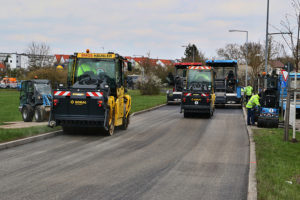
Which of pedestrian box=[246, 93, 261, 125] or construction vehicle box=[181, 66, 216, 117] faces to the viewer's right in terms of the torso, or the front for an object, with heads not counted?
the pedestrian

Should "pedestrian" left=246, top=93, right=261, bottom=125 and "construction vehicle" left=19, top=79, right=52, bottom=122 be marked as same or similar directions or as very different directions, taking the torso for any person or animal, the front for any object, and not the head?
same or similar directions

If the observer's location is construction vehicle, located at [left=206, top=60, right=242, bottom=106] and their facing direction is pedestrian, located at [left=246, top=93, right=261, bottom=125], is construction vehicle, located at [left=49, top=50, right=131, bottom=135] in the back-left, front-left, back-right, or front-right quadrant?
front-right

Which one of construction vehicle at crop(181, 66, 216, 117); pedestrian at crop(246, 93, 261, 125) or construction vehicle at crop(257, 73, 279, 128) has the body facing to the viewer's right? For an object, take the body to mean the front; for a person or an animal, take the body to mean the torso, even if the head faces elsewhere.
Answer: the pedestrian

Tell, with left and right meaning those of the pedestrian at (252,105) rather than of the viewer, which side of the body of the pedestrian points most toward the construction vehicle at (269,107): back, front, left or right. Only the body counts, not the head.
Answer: front
